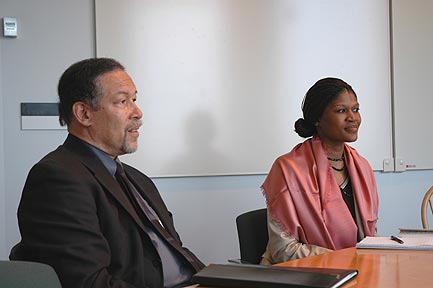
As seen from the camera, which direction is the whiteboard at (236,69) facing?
toward the camera

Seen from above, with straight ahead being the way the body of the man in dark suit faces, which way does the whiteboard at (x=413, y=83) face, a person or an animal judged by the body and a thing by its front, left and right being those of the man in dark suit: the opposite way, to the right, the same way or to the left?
to the right

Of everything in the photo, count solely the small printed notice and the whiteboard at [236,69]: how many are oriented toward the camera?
2

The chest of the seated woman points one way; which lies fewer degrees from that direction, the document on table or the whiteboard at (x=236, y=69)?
the document on table

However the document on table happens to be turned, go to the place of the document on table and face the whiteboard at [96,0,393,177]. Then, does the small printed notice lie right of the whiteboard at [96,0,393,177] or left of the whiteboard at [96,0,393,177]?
left

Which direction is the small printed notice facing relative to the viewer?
toward the camera

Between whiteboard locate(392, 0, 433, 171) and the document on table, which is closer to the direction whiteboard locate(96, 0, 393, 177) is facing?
the document on table

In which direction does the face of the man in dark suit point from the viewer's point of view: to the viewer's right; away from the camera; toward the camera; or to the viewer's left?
to the viewer's right

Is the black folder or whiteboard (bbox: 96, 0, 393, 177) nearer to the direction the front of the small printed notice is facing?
the black folder

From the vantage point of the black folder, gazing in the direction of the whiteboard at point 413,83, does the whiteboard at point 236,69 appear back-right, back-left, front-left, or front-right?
front-left

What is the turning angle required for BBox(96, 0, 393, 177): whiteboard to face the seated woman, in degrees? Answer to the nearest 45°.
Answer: approximately 45° to its left

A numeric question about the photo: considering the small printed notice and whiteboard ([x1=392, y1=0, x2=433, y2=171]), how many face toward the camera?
2
